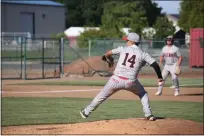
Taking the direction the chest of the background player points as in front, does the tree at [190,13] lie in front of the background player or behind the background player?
behind

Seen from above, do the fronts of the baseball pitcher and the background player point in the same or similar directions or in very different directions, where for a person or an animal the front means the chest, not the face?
very different directions

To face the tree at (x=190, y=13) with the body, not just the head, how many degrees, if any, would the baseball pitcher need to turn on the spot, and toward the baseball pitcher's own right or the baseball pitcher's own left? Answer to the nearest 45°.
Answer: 0° — they already face it

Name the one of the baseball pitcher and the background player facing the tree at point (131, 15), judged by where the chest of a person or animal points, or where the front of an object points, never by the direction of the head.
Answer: the baseball pitcher

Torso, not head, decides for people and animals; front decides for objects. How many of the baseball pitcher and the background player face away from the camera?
1

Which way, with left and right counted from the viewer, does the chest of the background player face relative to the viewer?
facing the viewer

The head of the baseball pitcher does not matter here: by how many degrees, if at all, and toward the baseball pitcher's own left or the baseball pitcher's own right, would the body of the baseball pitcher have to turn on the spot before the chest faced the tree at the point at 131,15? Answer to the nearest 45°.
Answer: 0° — they already face it

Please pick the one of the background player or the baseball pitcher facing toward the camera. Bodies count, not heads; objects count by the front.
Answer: the background player

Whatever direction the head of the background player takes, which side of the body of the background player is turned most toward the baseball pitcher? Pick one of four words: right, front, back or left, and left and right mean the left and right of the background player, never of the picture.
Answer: front

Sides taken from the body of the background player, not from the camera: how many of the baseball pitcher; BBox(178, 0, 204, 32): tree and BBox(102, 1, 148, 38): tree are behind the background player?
2

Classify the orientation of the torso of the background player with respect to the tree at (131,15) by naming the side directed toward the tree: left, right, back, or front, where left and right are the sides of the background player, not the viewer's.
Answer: back

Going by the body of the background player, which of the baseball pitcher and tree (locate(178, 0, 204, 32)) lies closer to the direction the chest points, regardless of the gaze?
the baseball pitcher

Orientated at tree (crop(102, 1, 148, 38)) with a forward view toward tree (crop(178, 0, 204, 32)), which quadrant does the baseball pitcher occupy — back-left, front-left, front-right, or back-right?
front-right

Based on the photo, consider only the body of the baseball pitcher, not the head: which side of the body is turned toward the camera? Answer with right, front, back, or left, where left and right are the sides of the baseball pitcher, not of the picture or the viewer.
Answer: back
